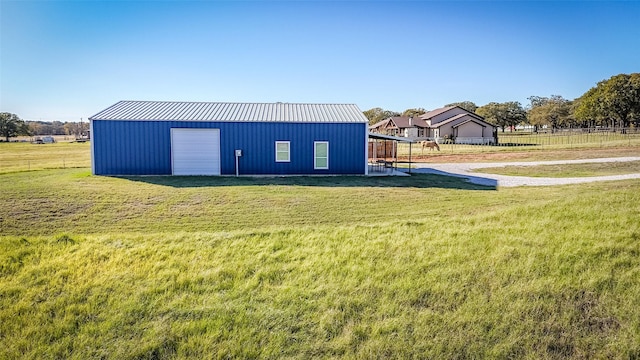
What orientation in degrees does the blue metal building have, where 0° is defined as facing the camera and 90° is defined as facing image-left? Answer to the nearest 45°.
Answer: approximately 0°
